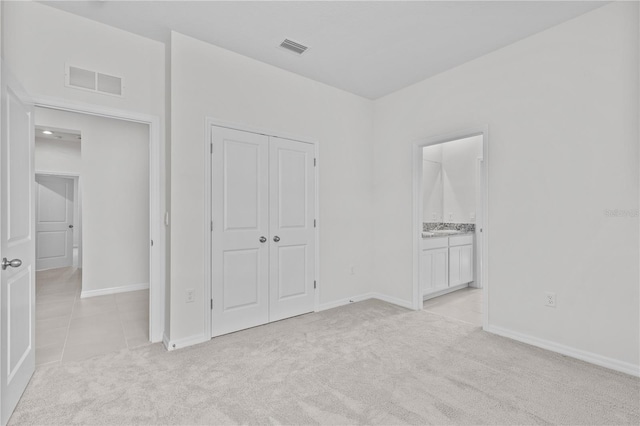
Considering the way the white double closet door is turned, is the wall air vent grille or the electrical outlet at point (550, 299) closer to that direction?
the electrical outlet

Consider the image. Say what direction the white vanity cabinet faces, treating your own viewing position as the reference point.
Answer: facing the viewer and to the right of the viewer

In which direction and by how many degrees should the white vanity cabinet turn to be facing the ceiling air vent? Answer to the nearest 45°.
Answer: approximately 90° to its right

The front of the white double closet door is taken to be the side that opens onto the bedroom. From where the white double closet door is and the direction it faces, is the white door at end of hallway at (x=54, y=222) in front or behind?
behind

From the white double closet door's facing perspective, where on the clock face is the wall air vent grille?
The wall air vent grille is roughly at 4 o'clock from the white double closet door.

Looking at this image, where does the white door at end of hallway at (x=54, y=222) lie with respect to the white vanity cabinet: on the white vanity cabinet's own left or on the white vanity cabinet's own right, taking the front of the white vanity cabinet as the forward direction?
on the white vanity cabinet's own right

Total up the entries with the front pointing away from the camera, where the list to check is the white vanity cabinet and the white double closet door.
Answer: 0

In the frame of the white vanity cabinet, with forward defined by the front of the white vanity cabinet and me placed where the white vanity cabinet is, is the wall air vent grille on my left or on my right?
on my right

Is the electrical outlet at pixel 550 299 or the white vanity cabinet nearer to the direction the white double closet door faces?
the electrical outlet

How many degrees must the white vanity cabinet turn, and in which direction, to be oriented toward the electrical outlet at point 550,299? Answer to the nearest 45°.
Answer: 0° — it already faces it

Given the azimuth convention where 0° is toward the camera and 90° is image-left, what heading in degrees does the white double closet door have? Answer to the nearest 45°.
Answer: approximately 315°
